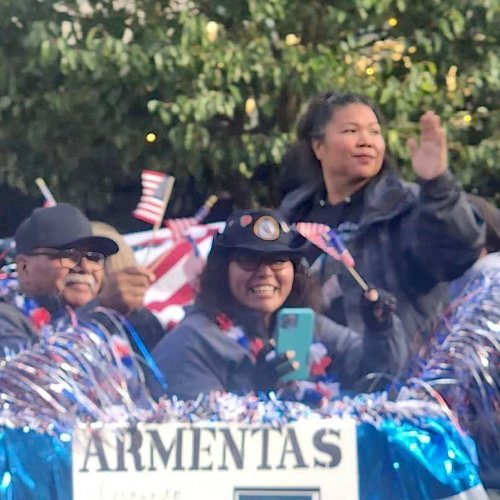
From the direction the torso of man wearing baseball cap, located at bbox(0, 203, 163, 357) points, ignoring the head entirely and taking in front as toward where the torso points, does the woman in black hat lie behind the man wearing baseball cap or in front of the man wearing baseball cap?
in front

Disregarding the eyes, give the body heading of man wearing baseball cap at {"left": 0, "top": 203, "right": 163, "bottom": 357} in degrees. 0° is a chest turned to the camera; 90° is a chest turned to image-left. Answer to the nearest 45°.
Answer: approximately 315°

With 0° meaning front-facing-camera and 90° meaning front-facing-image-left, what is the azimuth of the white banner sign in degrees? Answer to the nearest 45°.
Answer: approximately 0°

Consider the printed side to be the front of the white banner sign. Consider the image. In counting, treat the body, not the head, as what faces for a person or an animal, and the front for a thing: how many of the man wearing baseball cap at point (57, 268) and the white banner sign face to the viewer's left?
0

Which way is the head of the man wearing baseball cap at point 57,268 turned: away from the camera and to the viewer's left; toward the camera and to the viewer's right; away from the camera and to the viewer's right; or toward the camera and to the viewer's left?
toward the camera and to the viewer's right
